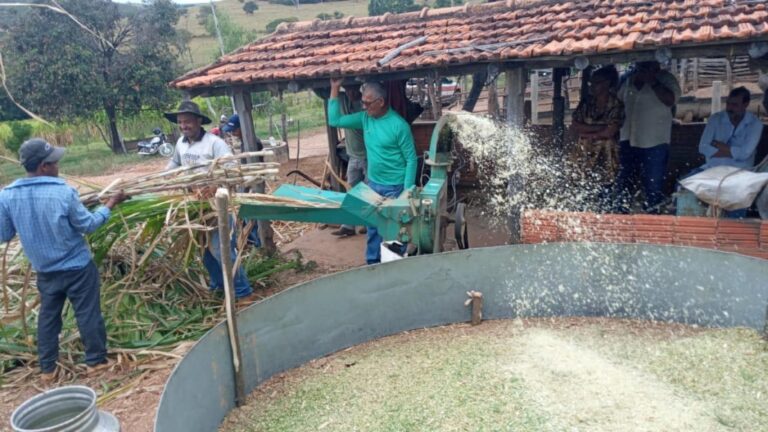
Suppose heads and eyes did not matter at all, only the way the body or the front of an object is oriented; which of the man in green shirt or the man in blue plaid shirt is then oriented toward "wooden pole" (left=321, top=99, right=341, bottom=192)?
the man in blue plaid shirt

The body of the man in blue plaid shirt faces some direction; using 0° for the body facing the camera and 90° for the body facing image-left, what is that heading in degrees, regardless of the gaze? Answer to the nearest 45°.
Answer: approximately 225°

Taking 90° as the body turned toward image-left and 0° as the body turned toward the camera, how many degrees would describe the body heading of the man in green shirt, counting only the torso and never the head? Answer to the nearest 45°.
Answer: approximately 45°

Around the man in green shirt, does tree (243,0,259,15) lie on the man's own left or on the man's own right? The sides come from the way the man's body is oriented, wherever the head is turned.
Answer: on the man's own right

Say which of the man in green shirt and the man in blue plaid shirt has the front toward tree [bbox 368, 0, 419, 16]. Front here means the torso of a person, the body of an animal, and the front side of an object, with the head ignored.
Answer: the man in blue plaid shirt

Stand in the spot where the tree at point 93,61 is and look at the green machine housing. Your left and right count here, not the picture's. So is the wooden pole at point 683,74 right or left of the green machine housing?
left

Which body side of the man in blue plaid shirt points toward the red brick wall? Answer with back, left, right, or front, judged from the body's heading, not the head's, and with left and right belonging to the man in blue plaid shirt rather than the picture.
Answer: right

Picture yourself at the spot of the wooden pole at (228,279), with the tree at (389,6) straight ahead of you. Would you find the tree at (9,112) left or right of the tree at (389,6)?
left

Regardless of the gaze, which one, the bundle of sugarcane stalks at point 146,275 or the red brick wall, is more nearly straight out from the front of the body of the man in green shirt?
the bundle of sugarcane stalks

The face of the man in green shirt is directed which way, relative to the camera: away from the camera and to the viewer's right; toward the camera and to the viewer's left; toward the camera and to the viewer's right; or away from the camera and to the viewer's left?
toward the camera and to the viewer's left

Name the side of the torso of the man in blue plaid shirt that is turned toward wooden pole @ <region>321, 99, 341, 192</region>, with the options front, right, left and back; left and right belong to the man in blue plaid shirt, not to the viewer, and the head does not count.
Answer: front

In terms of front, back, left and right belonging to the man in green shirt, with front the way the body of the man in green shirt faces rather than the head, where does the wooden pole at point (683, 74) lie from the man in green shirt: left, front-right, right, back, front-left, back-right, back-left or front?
back
